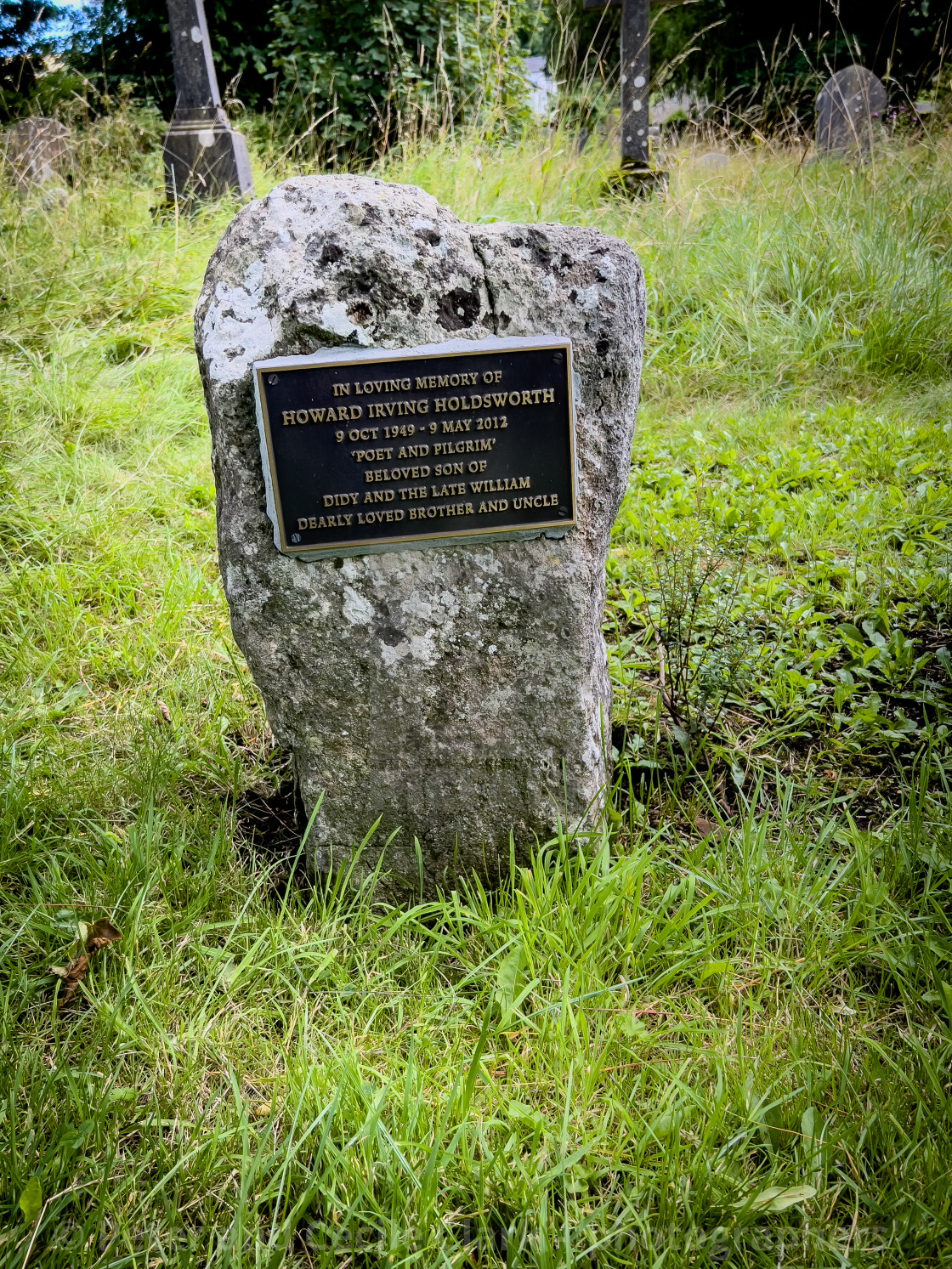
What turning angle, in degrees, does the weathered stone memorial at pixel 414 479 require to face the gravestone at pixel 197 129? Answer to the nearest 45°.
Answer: approximately 180°

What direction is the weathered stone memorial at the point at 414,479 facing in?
toward the camera

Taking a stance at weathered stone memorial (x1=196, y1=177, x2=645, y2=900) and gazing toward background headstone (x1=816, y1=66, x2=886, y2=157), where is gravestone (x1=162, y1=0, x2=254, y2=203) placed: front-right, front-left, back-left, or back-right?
front-left

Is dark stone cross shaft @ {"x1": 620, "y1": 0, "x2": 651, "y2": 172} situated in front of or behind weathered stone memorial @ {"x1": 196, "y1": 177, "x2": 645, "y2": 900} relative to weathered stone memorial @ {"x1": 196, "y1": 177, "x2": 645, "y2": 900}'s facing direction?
behind

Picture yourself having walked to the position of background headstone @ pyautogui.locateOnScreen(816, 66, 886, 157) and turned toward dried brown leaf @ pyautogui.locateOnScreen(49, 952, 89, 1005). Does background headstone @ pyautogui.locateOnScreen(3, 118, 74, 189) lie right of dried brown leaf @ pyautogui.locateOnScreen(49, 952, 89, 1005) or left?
right
